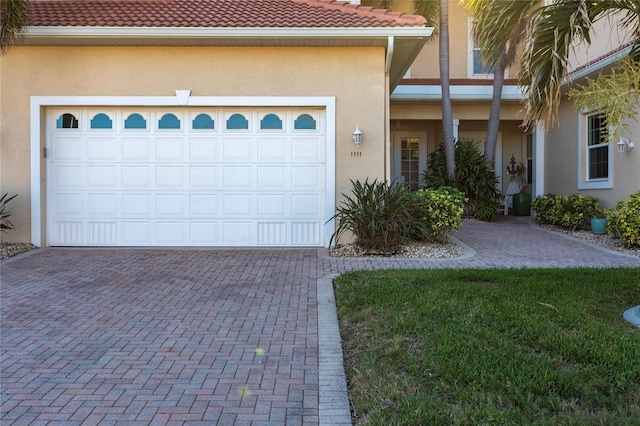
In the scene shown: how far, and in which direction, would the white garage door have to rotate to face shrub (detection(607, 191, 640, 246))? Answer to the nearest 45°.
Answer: approximately 90° to its left

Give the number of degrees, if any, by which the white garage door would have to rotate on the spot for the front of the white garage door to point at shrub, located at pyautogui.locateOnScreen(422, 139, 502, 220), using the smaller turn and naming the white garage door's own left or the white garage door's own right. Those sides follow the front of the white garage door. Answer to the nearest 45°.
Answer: approximately 90° to the white garage door's own left

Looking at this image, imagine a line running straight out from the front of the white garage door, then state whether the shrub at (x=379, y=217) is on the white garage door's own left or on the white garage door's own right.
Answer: on the white garage door's own left

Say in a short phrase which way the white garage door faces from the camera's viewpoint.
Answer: facing the viewer

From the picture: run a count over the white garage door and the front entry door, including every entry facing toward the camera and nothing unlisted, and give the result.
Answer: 2

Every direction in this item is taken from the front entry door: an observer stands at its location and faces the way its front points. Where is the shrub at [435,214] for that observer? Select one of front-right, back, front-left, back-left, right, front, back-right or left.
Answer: front

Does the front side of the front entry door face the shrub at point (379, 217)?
yes

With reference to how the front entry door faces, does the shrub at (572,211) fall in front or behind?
in front

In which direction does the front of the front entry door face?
toward the camera

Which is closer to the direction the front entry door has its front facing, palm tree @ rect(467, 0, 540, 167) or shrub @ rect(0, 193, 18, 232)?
the palm tree

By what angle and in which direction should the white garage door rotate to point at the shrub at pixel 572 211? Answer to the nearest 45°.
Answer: approximately 90° to its left

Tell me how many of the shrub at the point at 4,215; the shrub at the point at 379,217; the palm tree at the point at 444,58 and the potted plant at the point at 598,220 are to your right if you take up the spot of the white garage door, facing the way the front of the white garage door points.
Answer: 1
